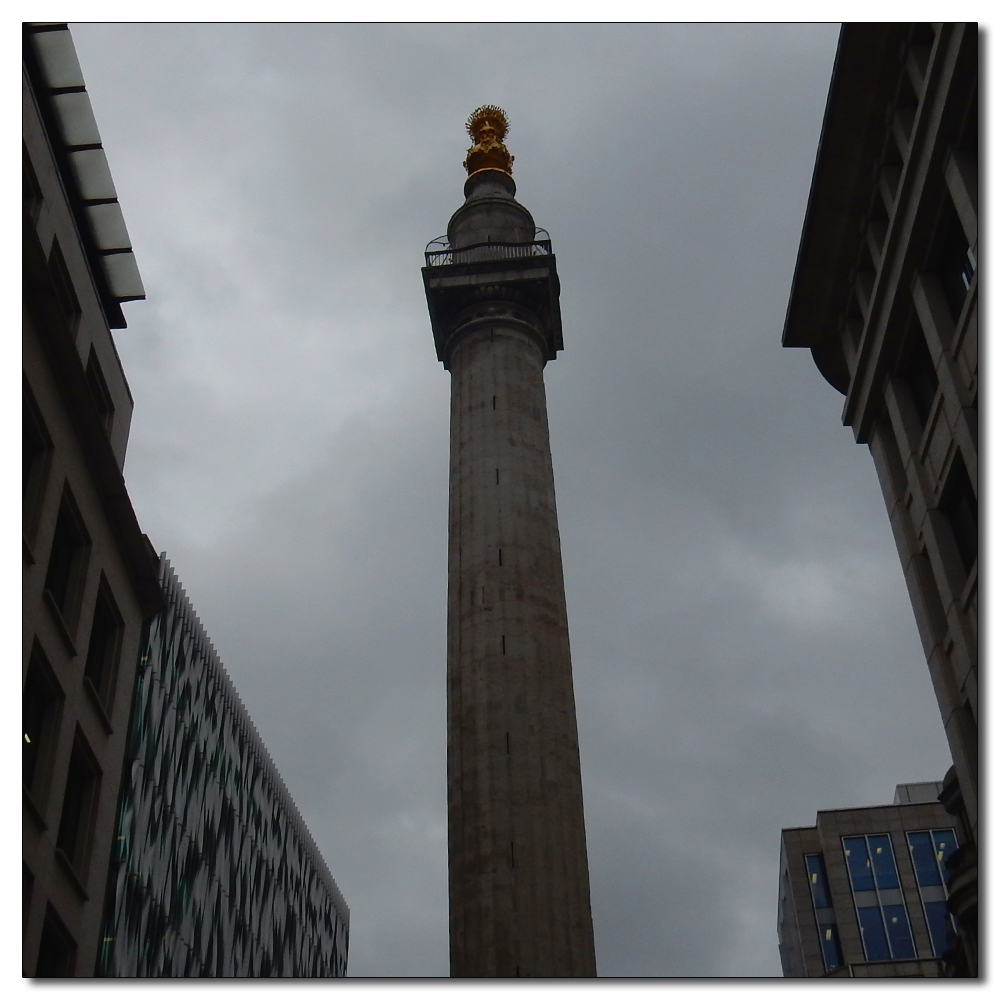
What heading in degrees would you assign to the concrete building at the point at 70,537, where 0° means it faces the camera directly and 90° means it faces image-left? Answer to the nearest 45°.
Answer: approximately 270°
